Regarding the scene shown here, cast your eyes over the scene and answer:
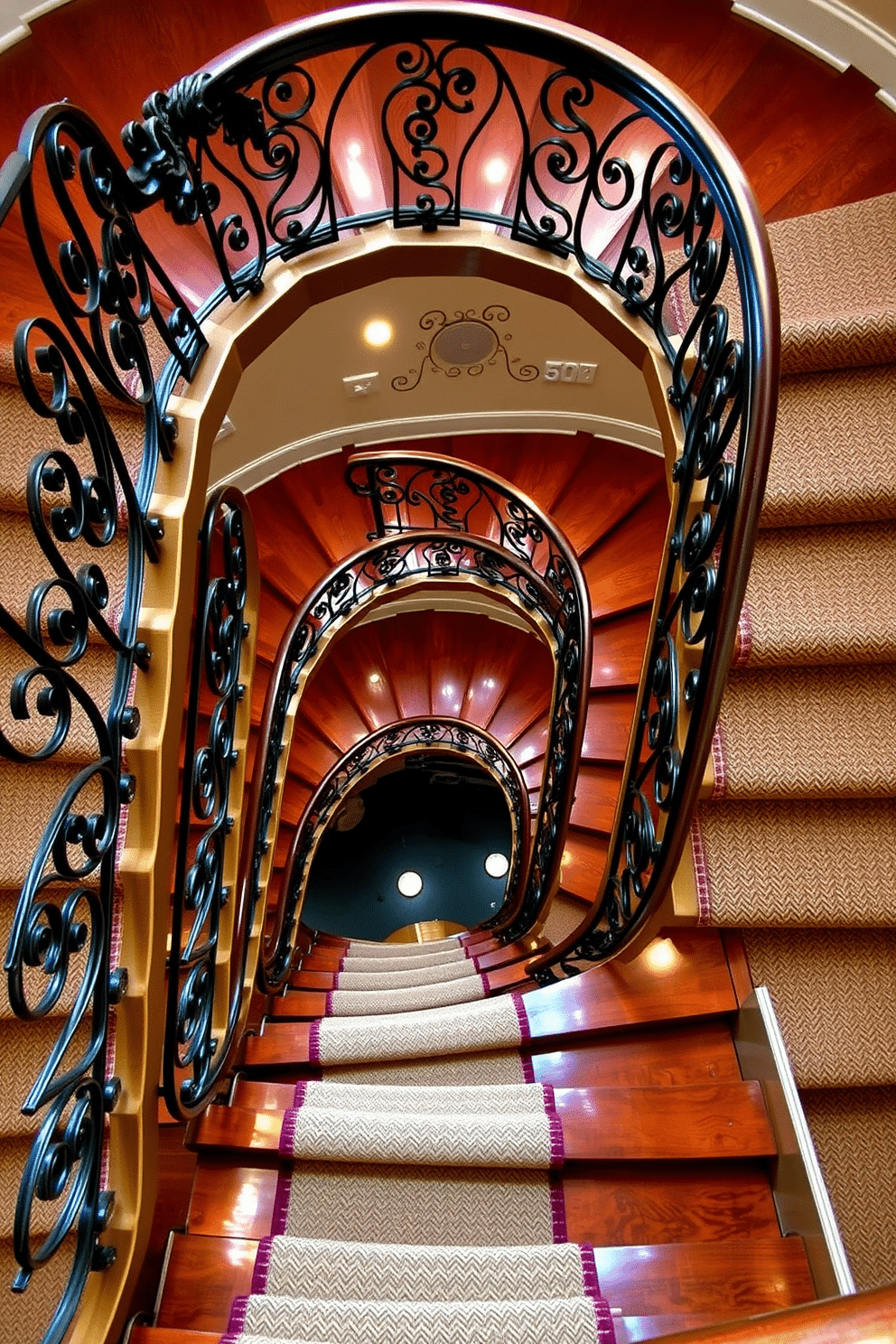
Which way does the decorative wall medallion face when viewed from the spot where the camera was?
facing the viewer

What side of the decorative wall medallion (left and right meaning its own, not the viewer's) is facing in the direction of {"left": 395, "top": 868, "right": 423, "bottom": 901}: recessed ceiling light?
back

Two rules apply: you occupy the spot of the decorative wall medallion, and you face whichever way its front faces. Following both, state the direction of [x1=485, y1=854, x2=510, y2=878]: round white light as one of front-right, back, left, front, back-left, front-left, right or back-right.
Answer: back

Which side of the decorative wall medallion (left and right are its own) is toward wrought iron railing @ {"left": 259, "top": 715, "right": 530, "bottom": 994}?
back
